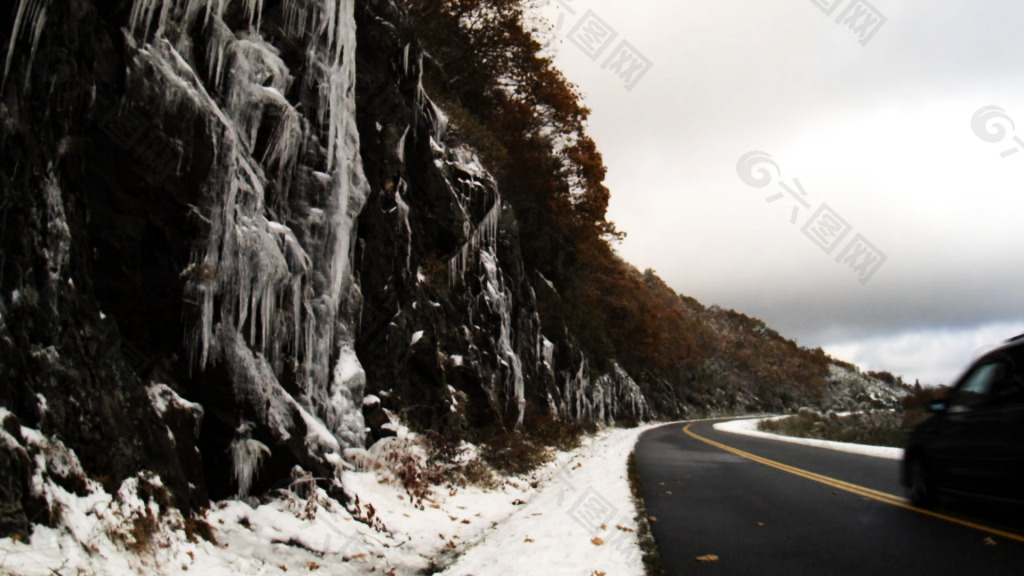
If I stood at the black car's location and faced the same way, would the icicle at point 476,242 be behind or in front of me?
in front

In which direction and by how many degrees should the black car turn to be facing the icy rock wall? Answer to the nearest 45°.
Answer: approximately 45° to its left

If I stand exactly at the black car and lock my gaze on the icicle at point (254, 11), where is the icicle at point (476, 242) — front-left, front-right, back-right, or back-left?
front-right

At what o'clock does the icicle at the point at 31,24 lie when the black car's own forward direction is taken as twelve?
The icicle is roughly at 9 o'clock from the black car.

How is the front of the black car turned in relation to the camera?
facing away from the viewer and to the left of the viewer

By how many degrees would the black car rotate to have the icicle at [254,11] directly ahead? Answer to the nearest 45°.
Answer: approximately 45° to its left

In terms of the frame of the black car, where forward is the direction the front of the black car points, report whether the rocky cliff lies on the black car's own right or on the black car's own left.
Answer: on the black car's own left
